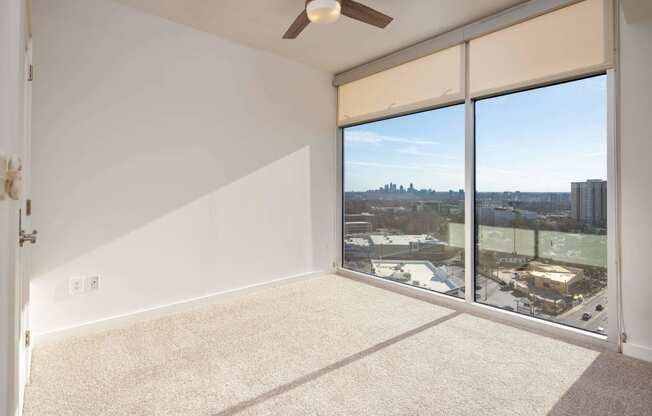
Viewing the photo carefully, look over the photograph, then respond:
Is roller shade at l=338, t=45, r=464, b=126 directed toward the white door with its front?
yes

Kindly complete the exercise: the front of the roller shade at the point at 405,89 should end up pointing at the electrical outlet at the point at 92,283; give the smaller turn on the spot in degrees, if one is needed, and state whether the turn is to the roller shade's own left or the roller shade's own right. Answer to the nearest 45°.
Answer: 0° — it already faces it

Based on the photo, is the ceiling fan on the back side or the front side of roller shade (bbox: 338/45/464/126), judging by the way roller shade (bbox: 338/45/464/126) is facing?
on the front side

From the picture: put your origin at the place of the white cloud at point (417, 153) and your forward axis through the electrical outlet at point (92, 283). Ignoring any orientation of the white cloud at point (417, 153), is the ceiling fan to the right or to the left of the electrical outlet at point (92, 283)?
left

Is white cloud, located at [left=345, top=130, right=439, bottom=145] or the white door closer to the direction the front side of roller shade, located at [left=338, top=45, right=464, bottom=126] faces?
the white door

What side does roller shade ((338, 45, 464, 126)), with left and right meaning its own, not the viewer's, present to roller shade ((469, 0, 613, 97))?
left

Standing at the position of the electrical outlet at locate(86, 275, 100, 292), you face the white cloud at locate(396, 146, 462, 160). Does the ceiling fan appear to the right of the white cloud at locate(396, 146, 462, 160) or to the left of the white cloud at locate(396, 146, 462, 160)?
right

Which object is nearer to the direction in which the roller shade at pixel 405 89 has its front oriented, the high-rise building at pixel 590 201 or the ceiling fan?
the ceiling fan

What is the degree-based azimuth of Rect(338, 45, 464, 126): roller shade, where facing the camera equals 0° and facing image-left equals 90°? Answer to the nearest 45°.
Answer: approximately 45°
